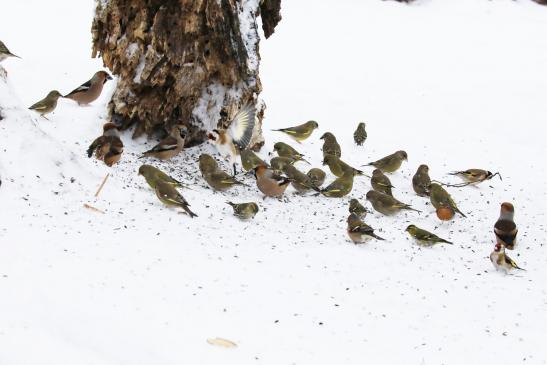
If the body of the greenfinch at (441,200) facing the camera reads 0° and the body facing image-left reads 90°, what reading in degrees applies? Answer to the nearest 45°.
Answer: approximately 135°

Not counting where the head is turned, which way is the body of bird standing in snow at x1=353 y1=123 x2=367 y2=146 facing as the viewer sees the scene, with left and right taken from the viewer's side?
facing away from the viewer

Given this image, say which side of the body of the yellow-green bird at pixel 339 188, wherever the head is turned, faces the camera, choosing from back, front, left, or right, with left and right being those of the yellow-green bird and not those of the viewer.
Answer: right

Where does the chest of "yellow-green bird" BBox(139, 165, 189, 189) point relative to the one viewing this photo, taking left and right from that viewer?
facing to the left of the viewer

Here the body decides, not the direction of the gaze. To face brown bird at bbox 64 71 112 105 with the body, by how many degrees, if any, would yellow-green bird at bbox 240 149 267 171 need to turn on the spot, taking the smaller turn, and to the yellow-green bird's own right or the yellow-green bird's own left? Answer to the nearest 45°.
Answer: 0° — it already faces it
